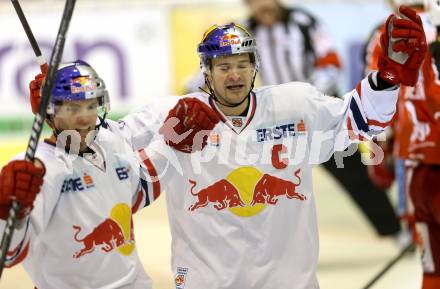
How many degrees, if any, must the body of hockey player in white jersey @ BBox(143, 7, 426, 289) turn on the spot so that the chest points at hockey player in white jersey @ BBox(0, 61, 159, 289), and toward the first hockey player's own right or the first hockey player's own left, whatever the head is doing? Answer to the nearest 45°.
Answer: approximately 90° to the first hockey player's own right
